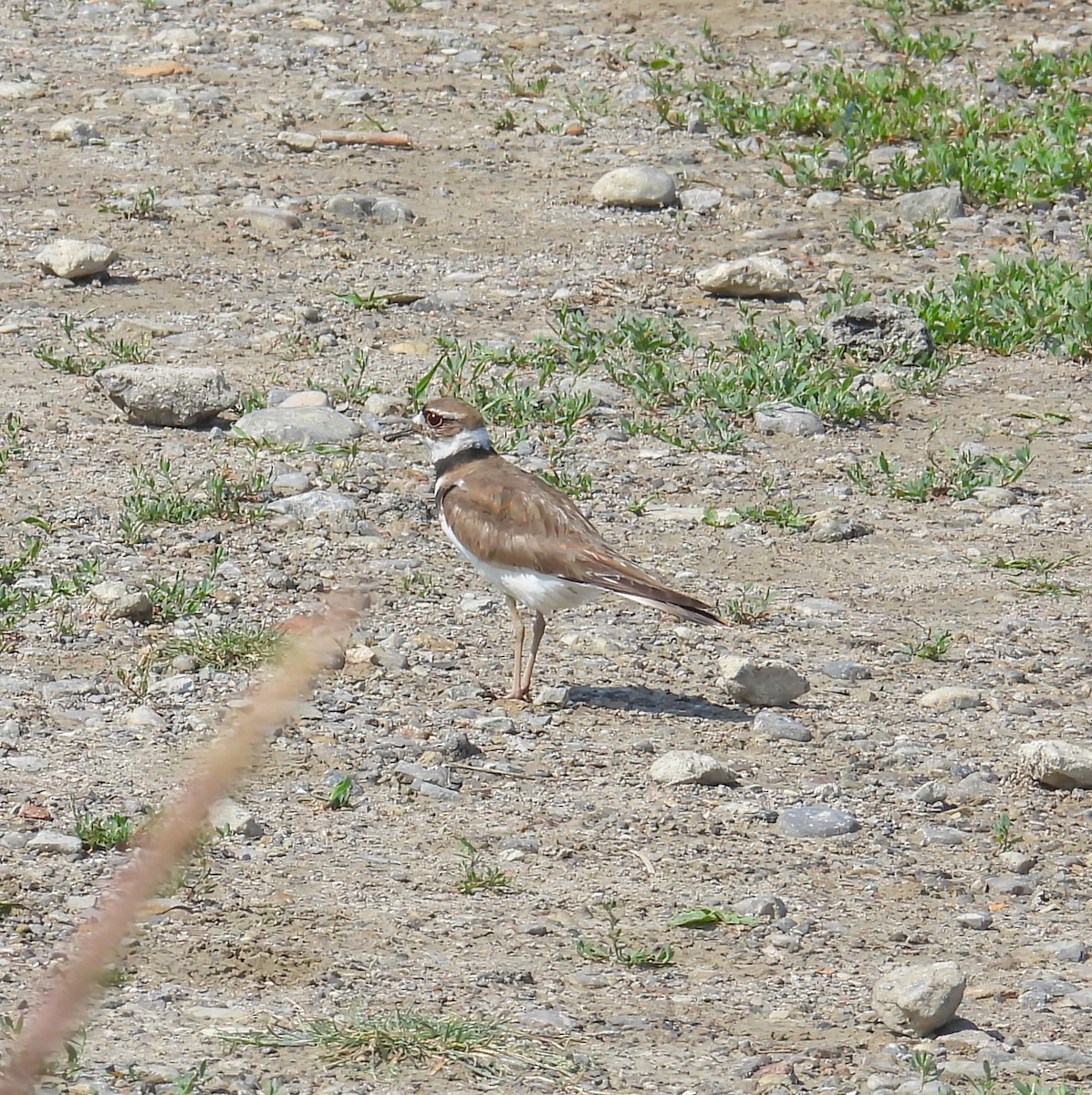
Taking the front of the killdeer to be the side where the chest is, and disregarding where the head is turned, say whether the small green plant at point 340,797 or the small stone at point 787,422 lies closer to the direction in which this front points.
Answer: the small green plant

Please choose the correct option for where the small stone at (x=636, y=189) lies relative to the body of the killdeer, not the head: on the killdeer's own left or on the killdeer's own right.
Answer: on the killdeer's own right

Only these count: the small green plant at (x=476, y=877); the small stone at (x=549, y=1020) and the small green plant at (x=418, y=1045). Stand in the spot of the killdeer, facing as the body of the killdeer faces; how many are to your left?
3

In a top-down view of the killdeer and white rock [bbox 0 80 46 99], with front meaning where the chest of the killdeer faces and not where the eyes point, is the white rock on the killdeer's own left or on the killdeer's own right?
on the killdeer's own right

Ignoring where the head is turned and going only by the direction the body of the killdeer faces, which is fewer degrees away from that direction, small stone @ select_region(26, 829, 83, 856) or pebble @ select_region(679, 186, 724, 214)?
the small stone

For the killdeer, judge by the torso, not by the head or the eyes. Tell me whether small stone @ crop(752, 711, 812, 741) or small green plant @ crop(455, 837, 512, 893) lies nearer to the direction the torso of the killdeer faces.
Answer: the small green plant

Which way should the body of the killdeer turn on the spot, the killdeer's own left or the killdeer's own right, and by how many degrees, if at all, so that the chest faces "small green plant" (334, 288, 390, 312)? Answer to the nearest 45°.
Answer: approximately 90° to the killdeer's own right

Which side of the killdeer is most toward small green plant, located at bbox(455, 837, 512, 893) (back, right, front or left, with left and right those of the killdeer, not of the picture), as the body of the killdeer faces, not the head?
left

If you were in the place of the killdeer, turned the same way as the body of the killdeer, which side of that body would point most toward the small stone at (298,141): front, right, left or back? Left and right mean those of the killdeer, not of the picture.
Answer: right

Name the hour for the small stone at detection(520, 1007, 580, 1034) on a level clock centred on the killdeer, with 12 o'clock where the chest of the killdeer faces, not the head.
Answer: The small stone is roughly at 9 o'clock from the killdeer.

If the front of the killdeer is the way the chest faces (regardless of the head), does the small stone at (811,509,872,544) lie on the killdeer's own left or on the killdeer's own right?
on the killdeer's own right

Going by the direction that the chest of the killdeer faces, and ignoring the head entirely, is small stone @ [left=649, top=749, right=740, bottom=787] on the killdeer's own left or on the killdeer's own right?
on the killdeer's own left

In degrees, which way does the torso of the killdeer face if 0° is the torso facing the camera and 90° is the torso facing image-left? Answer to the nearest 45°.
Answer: approximately 90°

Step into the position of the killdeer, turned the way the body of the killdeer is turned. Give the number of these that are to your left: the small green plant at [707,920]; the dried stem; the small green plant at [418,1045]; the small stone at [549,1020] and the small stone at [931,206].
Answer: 4

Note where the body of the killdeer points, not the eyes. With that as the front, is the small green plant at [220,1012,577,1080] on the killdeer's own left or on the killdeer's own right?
on the killdeer's own left
